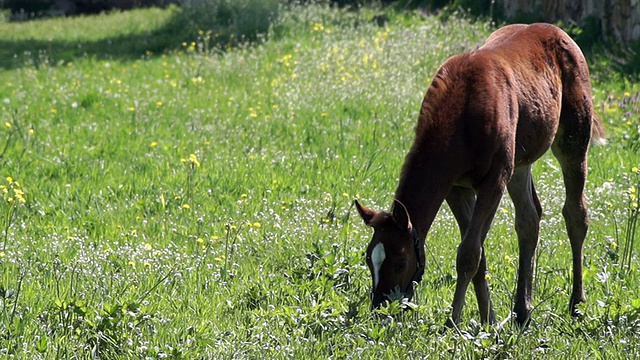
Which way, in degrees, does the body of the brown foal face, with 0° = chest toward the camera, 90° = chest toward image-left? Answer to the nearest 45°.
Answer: approximately 45°
